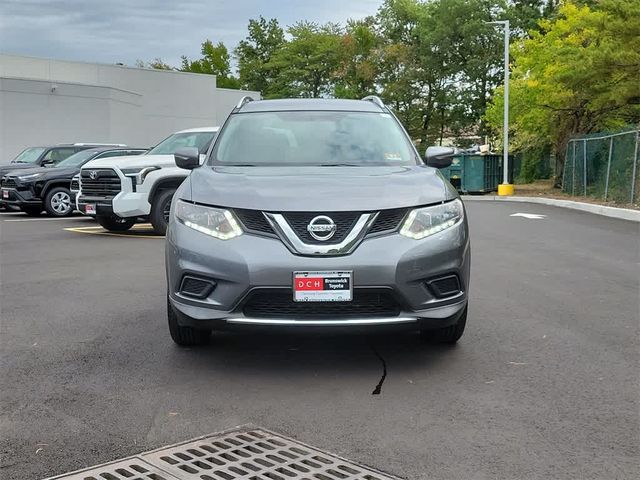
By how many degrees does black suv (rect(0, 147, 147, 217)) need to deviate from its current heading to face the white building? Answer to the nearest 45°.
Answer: approximately 135° to its right

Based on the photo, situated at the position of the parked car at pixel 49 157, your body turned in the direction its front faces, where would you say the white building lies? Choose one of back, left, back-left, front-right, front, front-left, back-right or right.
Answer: back-right

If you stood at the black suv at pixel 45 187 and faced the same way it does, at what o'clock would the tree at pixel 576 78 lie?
The tree is roughly at 7 o'clock from the black suv.

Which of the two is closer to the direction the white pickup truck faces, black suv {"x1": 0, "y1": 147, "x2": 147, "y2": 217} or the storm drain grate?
the storm drain grate

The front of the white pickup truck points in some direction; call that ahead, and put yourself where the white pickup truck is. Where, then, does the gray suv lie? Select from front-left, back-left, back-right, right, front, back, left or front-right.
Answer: front-left

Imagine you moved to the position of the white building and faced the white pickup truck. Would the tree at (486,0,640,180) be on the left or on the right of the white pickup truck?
left

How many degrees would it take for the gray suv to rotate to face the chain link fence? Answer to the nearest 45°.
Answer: approximately 135° to its left

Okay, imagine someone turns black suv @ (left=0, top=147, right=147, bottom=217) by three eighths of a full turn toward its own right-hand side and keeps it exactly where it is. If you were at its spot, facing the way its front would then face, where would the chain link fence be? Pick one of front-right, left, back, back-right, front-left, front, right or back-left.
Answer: right

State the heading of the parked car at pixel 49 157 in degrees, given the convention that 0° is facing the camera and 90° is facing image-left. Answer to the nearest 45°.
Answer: approximately 45°

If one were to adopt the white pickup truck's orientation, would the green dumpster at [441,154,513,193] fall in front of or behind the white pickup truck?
behind

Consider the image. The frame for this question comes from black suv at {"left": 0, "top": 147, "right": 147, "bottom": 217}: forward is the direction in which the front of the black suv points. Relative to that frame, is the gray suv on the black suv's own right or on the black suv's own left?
on the black suv's own left

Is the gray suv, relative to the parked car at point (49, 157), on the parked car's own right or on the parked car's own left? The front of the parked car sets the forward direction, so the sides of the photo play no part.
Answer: on the parked car's own left

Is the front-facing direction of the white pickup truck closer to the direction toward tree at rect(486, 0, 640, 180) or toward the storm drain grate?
the storm drain grate

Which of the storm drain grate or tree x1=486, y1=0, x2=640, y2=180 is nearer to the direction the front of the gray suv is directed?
the storm drain grate

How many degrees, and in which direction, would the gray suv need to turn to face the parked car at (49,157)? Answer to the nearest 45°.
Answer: approximately 135° to its right

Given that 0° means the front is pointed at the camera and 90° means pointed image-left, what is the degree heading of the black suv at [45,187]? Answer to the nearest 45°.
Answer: approximately 45°

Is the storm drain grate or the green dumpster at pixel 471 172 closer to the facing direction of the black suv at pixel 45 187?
the storm drain grate

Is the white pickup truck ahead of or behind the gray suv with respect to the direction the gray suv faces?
behind
